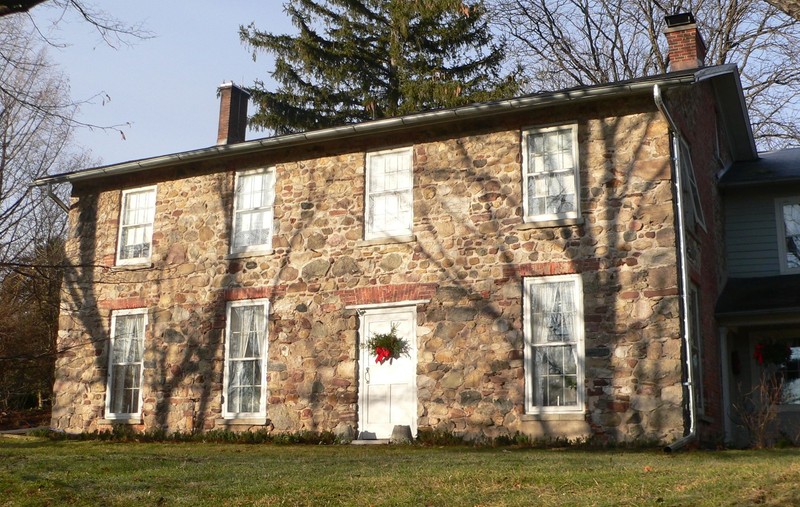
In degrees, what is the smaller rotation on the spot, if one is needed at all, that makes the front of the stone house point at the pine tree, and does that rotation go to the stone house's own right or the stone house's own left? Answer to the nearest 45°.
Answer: approximately 135° to the stone house's own right

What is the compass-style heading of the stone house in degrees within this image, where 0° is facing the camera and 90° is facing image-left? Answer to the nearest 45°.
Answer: approximately 45°
